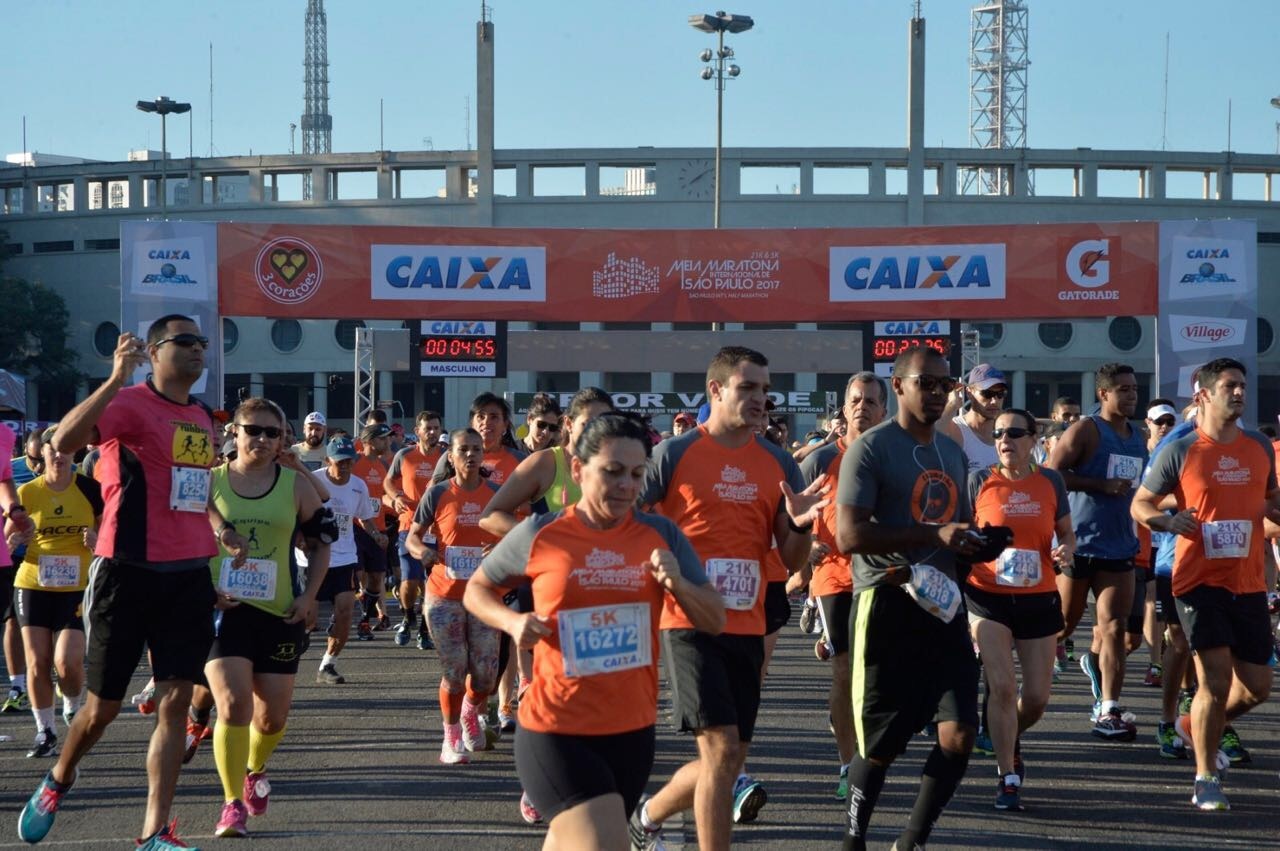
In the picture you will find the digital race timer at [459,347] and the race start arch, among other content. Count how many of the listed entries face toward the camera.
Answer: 2

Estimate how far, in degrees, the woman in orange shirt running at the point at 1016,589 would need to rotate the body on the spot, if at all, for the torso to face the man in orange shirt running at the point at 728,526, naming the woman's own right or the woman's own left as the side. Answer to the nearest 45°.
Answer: approximately 45° to the woman's own right

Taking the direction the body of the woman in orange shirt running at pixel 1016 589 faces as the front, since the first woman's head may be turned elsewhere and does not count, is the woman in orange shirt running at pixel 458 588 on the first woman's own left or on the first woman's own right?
on the first woman's own right

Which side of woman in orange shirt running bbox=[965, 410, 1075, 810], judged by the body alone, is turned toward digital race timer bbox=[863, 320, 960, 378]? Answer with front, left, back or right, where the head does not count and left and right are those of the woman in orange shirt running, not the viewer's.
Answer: back

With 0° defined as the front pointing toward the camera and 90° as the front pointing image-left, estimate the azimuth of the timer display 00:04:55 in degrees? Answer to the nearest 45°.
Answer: approximately 0°

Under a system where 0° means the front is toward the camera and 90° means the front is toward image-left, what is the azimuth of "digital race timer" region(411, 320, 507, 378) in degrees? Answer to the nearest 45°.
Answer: approximately 0°

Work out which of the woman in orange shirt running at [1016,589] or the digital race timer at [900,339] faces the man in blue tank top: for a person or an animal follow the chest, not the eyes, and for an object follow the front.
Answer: the digital race timer

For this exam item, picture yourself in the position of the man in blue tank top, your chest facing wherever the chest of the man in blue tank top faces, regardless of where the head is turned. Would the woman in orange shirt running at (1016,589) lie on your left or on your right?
on your right

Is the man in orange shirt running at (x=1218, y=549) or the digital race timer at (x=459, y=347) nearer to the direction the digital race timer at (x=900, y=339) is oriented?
the man in orange shirt running
